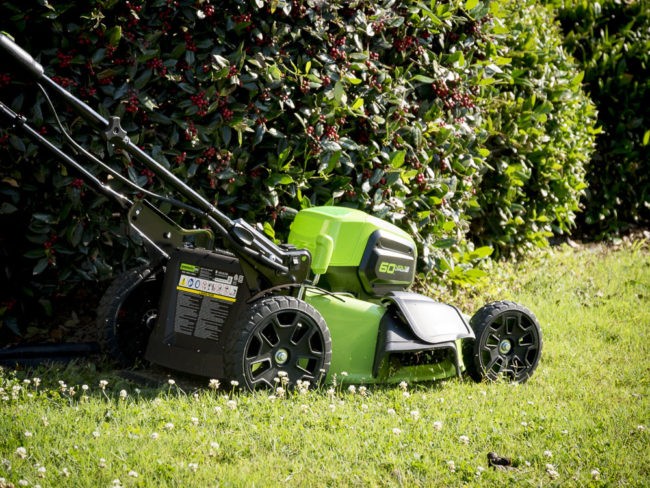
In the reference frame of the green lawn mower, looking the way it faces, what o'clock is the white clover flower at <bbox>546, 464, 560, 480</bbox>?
The white clover flower is roughly at 3 o'clock from the green lawn mower.

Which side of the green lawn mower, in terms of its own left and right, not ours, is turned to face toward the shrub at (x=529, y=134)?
front

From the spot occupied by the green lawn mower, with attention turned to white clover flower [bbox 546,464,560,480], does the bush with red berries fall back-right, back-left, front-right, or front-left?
back-left

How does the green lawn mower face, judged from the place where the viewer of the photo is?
facing away from the viewer and to the right of the viewer

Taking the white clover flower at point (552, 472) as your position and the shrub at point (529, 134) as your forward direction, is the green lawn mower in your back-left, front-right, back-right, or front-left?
front-left

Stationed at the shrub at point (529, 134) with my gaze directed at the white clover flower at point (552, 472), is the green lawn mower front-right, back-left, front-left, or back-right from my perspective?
front-right
